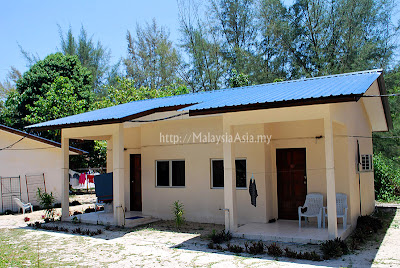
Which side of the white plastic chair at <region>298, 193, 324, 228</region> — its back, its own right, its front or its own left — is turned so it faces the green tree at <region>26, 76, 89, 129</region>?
right

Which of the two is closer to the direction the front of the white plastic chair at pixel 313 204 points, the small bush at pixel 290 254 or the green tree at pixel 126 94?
the small bush

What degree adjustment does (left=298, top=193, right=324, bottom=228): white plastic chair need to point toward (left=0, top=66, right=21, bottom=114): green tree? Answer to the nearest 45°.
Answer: approximately 90° to its right

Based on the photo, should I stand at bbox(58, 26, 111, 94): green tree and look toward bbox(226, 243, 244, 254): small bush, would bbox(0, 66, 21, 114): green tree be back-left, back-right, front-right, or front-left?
back-right

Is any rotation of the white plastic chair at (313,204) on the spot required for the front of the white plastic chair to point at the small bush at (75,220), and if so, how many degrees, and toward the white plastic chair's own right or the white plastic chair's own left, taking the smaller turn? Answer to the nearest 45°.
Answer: approximately 45° to the white plastic chair's own right

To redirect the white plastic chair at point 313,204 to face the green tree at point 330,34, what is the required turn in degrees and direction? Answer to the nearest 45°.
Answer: approximately 135° to its right

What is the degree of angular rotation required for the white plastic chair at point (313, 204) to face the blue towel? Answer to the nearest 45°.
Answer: approximately 45° to its right

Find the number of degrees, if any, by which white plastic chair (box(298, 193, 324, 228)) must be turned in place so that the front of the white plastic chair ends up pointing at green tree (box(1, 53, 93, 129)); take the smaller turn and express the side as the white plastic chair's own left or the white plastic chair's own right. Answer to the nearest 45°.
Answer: approximately 90° to the white plastic chair's own right

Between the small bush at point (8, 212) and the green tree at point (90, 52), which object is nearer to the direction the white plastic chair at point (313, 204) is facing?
the small bush

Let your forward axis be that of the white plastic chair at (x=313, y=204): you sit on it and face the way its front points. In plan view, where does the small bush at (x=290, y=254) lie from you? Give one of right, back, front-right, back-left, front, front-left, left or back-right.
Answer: front-left

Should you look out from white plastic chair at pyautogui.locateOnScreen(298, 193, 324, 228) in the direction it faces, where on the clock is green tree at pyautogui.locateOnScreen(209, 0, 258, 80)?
The green tree is roughly at 4 o'clock from the white plastic chair.

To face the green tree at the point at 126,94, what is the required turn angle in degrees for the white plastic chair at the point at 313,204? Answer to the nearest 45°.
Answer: approximately 90° to its right

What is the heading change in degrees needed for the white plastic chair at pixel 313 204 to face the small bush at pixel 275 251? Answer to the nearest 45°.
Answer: approximately 45° to its left

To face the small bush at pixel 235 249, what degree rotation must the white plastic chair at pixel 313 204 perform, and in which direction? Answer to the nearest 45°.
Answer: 0° — it already faces it

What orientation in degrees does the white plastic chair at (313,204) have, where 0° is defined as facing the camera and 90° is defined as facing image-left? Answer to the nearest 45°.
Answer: approximately 45°

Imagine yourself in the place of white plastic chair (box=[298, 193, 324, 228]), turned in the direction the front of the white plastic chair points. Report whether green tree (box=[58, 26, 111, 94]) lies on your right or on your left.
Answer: on your right
